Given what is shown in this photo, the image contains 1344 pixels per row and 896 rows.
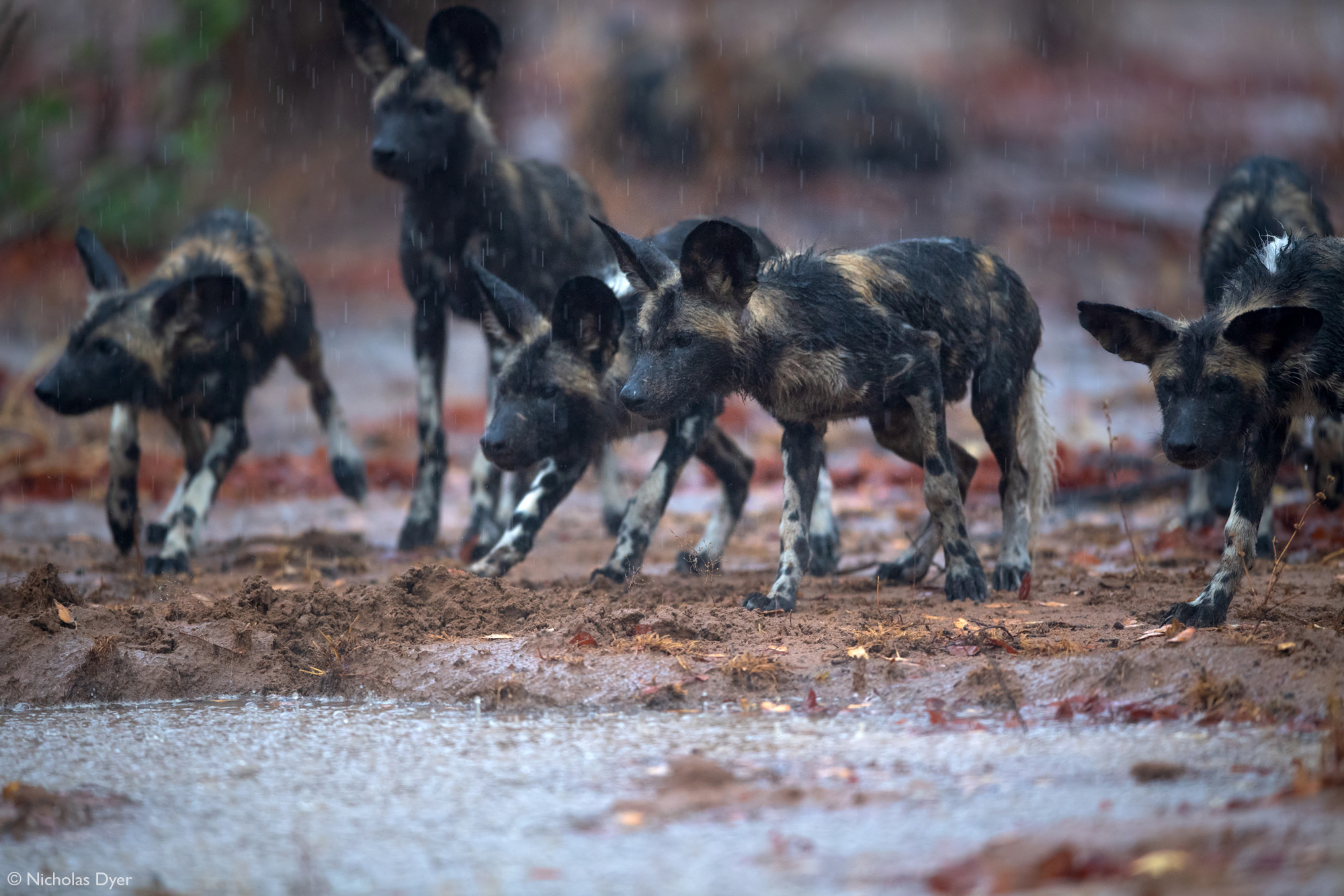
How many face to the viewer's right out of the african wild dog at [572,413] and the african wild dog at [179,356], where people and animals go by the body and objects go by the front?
0

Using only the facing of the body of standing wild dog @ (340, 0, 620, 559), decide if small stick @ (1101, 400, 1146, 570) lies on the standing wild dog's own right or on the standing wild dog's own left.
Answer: on the standing wild dog's own left

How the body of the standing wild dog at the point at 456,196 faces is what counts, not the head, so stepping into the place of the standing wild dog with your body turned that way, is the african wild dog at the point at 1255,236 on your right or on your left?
on your left

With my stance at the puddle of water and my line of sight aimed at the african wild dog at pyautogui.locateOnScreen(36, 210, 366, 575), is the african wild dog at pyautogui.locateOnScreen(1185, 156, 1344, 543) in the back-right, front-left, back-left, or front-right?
front-right

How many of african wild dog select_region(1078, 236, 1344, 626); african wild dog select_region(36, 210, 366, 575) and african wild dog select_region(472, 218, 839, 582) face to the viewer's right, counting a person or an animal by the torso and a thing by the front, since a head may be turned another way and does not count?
0

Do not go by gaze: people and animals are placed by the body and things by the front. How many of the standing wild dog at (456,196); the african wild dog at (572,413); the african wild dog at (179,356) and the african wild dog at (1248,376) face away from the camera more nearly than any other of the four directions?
0

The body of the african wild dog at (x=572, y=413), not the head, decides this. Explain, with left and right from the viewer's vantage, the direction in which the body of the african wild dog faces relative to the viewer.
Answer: facing to the left of the viewer

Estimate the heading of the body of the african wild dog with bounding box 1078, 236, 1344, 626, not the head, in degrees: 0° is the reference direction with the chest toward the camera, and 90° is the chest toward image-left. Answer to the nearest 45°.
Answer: approximately 45°

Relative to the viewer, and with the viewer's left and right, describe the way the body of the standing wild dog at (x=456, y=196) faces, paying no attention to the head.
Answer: facing the viewer and to the left of the viewer

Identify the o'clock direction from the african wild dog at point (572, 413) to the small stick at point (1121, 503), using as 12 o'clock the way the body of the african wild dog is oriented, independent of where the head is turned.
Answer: The small stick is roughly at 6 o'clock from the african wild dog.

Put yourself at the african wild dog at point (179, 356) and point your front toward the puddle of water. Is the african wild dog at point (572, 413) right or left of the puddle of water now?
left

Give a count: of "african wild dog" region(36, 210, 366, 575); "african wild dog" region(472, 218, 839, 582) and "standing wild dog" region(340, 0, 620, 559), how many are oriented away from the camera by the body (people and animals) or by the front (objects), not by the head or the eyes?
0
